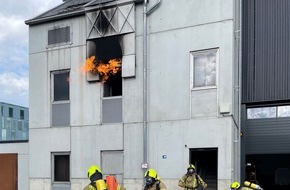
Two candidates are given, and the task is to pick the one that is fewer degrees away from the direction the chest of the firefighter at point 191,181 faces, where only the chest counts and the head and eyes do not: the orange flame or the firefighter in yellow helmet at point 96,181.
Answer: the firefighter in yellow helmet

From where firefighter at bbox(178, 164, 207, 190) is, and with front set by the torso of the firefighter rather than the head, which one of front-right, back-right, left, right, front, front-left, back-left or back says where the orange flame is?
back-right

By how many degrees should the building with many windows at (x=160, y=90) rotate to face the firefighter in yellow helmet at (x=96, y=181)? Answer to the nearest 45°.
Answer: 0° — it already faces them

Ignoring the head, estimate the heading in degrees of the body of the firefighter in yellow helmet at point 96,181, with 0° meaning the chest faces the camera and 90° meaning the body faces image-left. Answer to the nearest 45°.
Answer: approximately 135°

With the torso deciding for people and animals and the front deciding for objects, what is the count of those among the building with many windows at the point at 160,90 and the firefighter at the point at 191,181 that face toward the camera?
2

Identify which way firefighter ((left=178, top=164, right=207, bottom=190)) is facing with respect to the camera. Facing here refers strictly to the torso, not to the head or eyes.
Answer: toward the camera

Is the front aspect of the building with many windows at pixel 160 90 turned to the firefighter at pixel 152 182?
yes

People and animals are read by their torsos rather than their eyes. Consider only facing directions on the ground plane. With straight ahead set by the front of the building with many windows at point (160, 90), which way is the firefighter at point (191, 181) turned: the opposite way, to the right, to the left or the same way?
the same way
